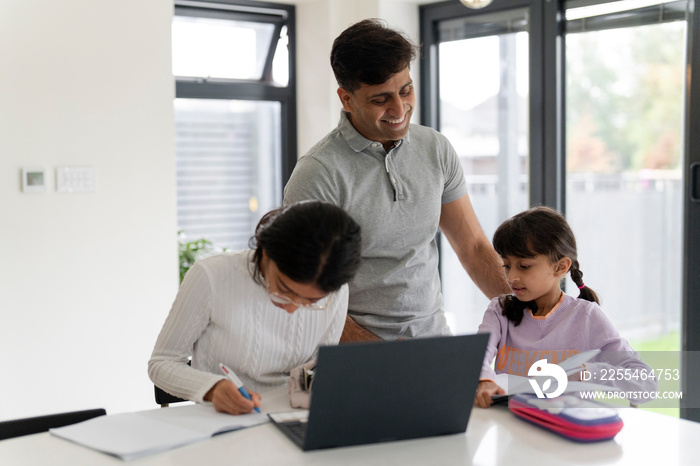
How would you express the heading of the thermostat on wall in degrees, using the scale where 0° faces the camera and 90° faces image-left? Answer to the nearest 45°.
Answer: approximately 0°

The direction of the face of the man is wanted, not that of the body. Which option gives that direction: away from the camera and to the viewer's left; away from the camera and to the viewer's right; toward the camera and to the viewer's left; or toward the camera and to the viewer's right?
toward the camera and to the viewer's right

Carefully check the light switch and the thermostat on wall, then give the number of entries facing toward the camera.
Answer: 2

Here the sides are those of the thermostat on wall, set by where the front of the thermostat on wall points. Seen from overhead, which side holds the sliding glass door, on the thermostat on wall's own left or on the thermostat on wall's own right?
on the thermostat on wall's own left

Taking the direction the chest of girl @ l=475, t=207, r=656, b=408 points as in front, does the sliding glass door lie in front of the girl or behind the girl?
behind

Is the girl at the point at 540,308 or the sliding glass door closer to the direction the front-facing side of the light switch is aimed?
the girl

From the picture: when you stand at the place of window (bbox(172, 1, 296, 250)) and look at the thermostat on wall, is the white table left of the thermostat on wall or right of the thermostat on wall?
left

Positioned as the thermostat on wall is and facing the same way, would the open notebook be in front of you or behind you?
in front

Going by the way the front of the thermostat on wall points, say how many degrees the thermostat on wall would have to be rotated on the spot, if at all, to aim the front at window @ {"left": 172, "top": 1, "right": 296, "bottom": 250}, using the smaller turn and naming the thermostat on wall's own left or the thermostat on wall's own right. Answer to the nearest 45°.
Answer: approximately 135° to the thermostat on wall's own left
